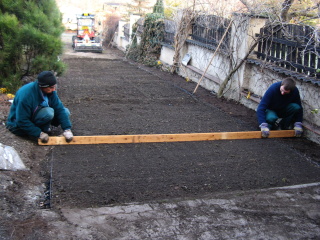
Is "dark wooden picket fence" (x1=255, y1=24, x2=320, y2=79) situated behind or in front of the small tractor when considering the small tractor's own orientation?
in front

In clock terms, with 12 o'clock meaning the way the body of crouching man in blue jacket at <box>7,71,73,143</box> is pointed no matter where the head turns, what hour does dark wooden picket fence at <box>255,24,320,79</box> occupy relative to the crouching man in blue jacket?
The dark wooden picket fence is roughly at 10 o'clock from the crouching man in blue jacket.

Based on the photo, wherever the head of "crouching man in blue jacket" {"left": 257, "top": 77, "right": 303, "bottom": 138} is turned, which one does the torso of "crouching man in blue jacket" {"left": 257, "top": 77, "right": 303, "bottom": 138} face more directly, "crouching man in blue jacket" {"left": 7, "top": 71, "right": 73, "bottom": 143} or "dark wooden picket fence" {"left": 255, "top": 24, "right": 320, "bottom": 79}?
the crouching man in blue jacket

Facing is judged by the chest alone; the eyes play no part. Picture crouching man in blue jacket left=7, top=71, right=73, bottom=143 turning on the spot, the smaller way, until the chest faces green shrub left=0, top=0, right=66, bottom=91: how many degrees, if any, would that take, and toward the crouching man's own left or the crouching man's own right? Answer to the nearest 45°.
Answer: approximately 135° to the crouching man's own left

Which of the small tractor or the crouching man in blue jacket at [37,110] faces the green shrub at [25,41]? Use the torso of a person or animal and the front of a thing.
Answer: the small tractor

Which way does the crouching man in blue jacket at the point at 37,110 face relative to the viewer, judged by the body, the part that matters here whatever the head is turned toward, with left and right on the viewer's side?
facing the viewer and to the right of the viewer

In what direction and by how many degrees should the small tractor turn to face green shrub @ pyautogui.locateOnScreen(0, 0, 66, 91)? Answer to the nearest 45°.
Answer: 0° — it already faces it

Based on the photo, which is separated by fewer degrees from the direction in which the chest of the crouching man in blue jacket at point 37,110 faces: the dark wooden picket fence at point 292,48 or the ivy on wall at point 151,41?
the dark wooden picket fence
